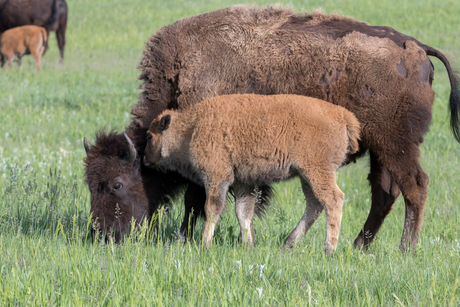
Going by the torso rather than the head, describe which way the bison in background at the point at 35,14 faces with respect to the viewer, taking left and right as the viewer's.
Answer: facing to the left of the viewer

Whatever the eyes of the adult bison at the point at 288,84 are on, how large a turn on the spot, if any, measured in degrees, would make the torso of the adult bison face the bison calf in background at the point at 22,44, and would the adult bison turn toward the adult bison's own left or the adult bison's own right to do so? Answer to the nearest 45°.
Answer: approximately 45° to the adult bison's own right

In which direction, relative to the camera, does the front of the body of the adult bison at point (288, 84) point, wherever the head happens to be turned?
to the viewer's left

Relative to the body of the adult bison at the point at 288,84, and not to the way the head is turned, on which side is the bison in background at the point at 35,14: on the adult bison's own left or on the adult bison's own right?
on the adult bison's own right

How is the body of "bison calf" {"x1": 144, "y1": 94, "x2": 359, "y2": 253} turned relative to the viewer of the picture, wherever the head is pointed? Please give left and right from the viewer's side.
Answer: facing to the left of the viewer

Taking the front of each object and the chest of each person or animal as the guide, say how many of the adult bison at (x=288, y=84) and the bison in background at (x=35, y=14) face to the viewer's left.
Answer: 2

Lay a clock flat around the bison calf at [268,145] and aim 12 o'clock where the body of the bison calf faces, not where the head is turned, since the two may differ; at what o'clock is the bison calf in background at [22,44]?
The bison calf in background is roughly at 2 o'clock from the bison calf.
